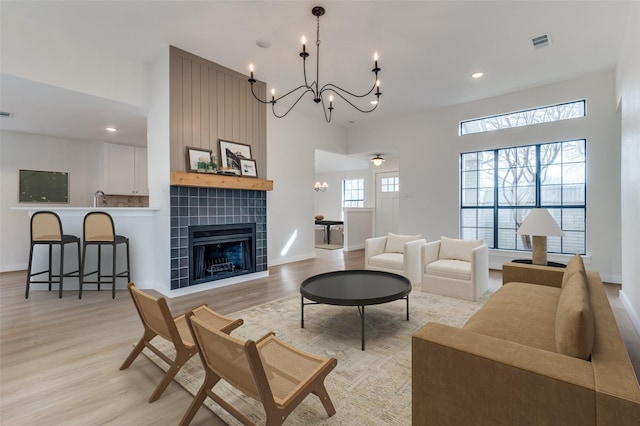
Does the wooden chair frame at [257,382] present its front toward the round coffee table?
yes

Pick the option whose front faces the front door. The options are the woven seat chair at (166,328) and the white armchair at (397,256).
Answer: the woven seat chair

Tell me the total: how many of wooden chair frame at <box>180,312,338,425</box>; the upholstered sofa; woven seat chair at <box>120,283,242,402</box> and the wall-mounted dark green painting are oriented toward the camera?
1

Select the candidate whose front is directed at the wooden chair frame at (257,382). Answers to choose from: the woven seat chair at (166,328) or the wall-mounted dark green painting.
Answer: the wall-mounted dark green painting

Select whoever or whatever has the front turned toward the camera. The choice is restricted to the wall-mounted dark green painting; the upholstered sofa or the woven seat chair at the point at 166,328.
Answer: the wall-mounted dark green painting

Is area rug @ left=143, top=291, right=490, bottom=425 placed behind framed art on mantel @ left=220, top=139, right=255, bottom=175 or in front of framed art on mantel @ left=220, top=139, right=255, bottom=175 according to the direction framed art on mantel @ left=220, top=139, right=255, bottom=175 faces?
in front

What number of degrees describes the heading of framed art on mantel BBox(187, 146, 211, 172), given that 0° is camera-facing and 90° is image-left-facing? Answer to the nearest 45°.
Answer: approximately 315°

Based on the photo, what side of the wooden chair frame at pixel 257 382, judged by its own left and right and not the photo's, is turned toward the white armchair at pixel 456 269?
front

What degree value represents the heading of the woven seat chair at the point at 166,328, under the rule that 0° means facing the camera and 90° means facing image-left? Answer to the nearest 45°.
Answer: approximately 225°

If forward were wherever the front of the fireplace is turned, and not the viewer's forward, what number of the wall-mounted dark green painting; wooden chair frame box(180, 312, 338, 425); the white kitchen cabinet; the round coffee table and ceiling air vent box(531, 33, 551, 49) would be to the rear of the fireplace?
2

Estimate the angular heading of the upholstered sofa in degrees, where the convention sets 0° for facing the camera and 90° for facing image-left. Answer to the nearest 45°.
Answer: approximately 90°

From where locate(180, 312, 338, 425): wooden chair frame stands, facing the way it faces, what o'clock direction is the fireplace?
The fireplace is roughly at 10 o'clock from the wooden chair frame.

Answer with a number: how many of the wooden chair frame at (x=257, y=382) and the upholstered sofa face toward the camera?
0

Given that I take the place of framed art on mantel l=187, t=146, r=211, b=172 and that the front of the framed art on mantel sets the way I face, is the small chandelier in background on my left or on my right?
on my left
